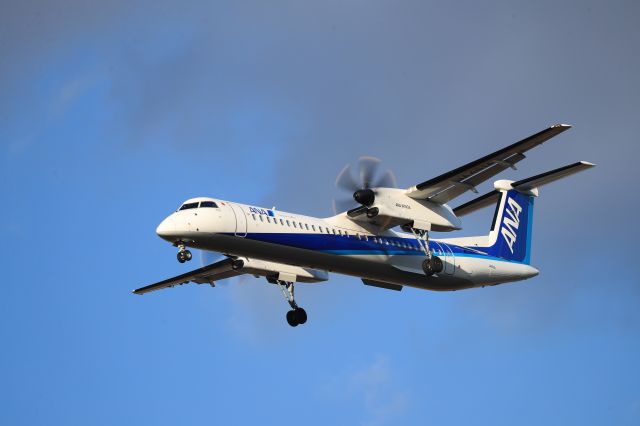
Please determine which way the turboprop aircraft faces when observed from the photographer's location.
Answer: facing the viewer and to the left of the viewer
